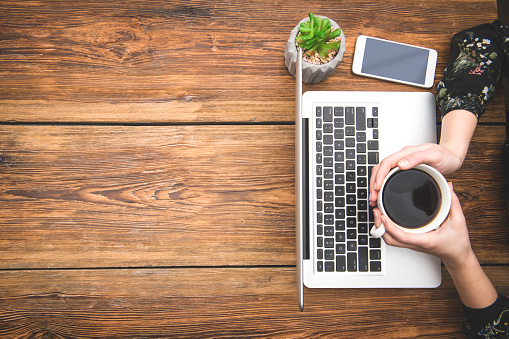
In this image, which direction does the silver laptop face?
to the viewer's right
